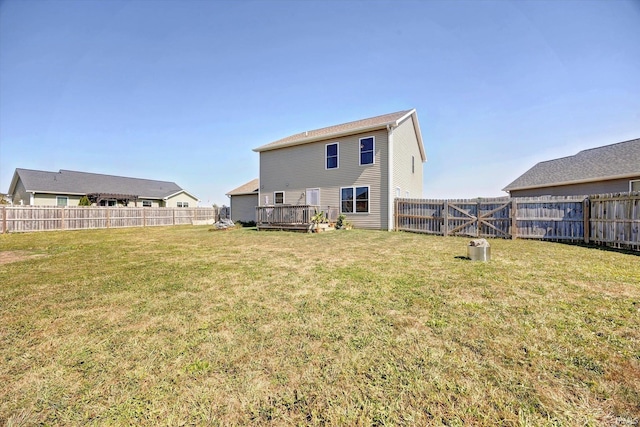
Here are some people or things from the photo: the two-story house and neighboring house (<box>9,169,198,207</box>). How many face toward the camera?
0

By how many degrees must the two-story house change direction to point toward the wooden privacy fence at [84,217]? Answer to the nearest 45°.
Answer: approximately 135° to its left

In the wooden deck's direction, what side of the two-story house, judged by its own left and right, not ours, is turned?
back

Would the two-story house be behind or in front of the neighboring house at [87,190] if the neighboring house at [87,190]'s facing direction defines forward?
behind

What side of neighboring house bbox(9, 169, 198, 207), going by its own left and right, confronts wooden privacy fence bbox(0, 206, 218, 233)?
back

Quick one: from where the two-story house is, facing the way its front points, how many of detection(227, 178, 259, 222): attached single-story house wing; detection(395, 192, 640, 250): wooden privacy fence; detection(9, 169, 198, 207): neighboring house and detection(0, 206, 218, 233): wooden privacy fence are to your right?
1

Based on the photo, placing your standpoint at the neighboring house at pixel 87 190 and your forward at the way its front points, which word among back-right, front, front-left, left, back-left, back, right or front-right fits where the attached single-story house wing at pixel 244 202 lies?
back-right

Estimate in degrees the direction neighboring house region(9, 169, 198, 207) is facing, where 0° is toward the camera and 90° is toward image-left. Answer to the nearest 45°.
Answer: approximately 180°

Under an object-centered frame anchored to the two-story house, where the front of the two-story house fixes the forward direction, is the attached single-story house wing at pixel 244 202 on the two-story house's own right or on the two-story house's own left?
on the two-story house's own left

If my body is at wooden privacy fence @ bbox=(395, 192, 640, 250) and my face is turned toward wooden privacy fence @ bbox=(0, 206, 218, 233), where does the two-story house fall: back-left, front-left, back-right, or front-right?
front-right

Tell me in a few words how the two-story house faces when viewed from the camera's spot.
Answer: facing away from the viewer and to the right of the viewer

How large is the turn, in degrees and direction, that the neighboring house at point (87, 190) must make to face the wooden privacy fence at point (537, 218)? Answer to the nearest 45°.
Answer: approximately 135° to its right

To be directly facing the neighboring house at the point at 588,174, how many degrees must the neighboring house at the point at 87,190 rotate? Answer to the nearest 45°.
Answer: approximately 135° to its right

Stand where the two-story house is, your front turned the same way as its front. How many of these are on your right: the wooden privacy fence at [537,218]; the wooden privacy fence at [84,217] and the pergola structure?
1
